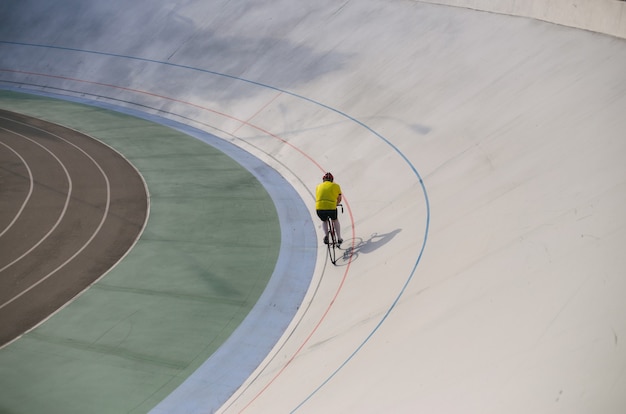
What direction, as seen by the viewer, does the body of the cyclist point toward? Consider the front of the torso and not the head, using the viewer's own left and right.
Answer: facing away from the viewer

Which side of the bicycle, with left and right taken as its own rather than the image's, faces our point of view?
back
